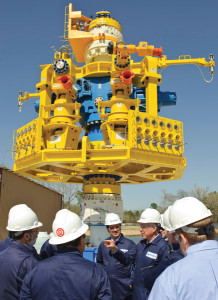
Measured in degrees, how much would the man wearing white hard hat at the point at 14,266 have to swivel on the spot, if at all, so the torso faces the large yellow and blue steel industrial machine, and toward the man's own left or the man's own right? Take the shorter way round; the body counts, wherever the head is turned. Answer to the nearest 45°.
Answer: approximately 45° to the man's own left

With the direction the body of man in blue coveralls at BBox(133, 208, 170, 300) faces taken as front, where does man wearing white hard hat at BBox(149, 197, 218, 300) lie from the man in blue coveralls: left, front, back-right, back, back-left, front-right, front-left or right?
front-left

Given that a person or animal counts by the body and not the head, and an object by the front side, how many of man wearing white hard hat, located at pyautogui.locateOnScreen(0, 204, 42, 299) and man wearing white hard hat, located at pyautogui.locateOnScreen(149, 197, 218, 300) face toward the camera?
0

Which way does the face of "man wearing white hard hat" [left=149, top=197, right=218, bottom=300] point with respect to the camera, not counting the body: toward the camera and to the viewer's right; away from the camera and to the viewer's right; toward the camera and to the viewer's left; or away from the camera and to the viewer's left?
away from the camera and to the viewer's left

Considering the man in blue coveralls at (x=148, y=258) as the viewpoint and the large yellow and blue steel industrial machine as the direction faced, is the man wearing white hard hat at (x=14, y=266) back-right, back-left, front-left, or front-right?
back-left

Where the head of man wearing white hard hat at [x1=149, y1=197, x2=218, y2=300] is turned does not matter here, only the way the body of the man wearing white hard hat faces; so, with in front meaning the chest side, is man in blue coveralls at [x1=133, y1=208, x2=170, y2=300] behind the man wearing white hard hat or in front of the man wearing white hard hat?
in front

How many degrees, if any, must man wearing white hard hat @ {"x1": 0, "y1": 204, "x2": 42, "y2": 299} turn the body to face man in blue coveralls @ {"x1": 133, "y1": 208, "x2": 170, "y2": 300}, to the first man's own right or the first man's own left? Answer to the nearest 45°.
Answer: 0° — they already face them

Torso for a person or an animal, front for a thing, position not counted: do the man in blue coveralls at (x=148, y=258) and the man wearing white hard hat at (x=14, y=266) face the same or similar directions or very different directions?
very different directions

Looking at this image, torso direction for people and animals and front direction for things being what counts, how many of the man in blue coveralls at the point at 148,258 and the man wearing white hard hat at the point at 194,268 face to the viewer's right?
0

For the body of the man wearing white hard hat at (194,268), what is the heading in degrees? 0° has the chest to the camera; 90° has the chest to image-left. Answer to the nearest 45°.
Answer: approximately 135°

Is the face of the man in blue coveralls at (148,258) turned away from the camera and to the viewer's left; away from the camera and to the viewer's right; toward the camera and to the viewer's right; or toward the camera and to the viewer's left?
toward the camera and to the viewer's left

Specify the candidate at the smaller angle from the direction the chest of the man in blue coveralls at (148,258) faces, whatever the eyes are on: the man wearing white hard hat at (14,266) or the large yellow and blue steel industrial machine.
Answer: the man wearing white hard hat

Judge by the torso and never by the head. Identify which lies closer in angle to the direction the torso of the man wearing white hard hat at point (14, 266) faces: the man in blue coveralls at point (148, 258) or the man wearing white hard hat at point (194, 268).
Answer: the man in blue coveralls

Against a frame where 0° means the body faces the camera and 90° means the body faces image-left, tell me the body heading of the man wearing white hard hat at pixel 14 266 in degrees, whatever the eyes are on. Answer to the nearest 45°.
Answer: approximately 225°
